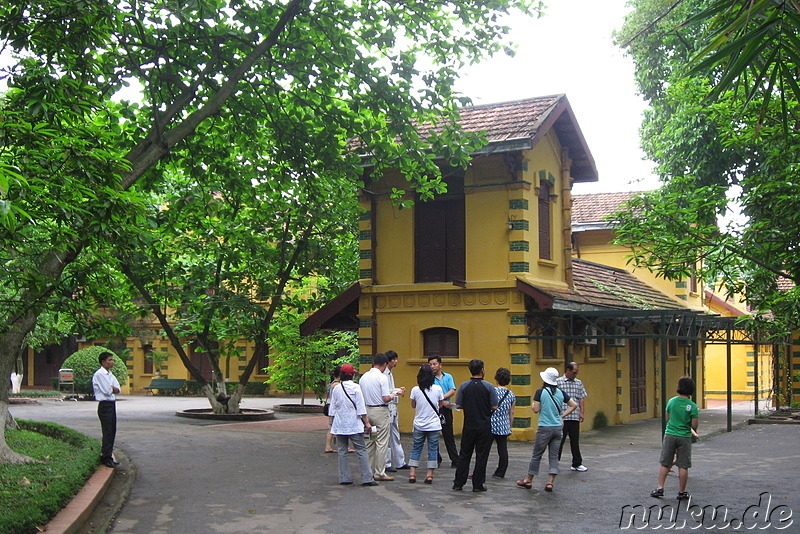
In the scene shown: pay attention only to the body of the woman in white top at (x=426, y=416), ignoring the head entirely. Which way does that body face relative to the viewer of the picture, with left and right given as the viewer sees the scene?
facing away from the viewer

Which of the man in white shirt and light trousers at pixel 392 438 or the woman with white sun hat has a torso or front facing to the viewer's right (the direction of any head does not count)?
the man in white shirt and light trousers

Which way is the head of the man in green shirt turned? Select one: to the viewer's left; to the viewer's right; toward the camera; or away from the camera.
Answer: away from the camera

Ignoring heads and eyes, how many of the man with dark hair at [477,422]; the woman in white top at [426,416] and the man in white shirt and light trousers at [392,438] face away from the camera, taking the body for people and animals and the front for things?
2

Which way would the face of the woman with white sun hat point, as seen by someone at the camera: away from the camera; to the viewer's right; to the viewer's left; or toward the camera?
away from the camera

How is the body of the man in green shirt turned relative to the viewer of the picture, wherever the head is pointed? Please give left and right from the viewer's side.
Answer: facing away from the viewer

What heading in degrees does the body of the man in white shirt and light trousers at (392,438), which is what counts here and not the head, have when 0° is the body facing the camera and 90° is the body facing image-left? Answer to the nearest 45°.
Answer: approximately 270°

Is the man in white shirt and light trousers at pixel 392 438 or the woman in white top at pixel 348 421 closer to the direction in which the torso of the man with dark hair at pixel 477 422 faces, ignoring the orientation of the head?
the man in white shirt and light trousers

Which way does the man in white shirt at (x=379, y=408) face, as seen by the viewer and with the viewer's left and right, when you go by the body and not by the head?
facing away from the viewer and to the right of the viewer

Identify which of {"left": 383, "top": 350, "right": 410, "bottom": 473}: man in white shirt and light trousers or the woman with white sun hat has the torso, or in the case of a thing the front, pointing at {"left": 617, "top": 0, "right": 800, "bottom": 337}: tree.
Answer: the man in white shirt and light trousers

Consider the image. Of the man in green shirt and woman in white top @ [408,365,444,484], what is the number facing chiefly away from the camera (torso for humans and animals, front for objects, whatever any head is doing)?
2
